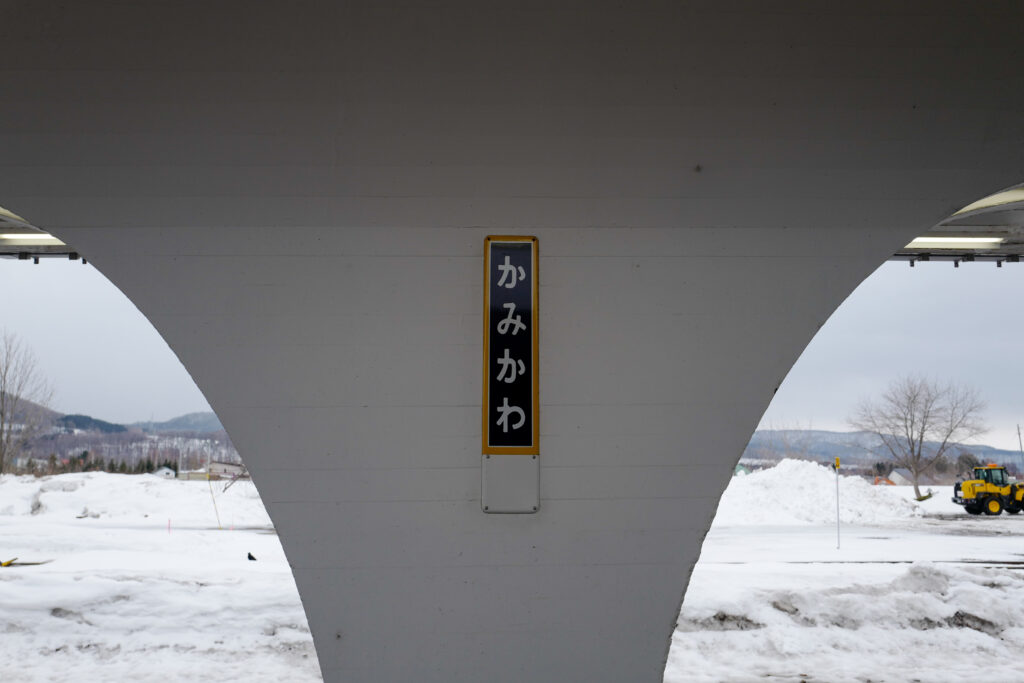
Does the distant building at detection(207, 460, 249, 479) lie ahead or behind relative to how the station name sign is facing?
behind

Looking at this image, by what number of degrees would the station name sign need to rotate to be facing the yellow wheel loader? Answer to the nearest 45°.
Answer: approximately 135° to its left

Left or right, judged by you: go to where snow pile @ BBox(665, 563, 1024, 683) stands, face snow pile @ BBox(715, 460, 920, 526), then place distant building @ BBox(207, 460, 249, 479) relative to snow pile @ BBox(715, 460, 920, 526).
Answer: left

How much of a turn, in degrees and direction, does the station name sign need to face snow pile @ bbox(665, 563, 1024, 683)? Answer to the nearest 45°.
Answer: approximately 135° to its left

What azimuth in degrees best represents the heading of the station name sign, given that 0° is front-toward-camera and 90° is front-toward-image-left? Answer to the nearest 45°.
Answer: approximately 0°

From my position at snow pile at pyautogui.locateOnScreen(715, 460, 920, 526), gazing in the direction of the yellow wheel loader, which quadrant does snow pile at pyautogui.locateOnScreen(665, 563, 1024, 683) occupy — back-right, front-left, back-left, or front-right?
back-right

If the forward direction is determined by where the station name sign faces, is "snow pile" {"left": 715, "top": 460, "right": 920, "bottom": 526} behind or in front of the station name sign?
behind

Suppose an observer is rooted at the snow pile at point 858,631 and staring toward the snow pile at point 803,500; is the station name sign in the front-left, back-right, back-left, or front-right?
back-left
